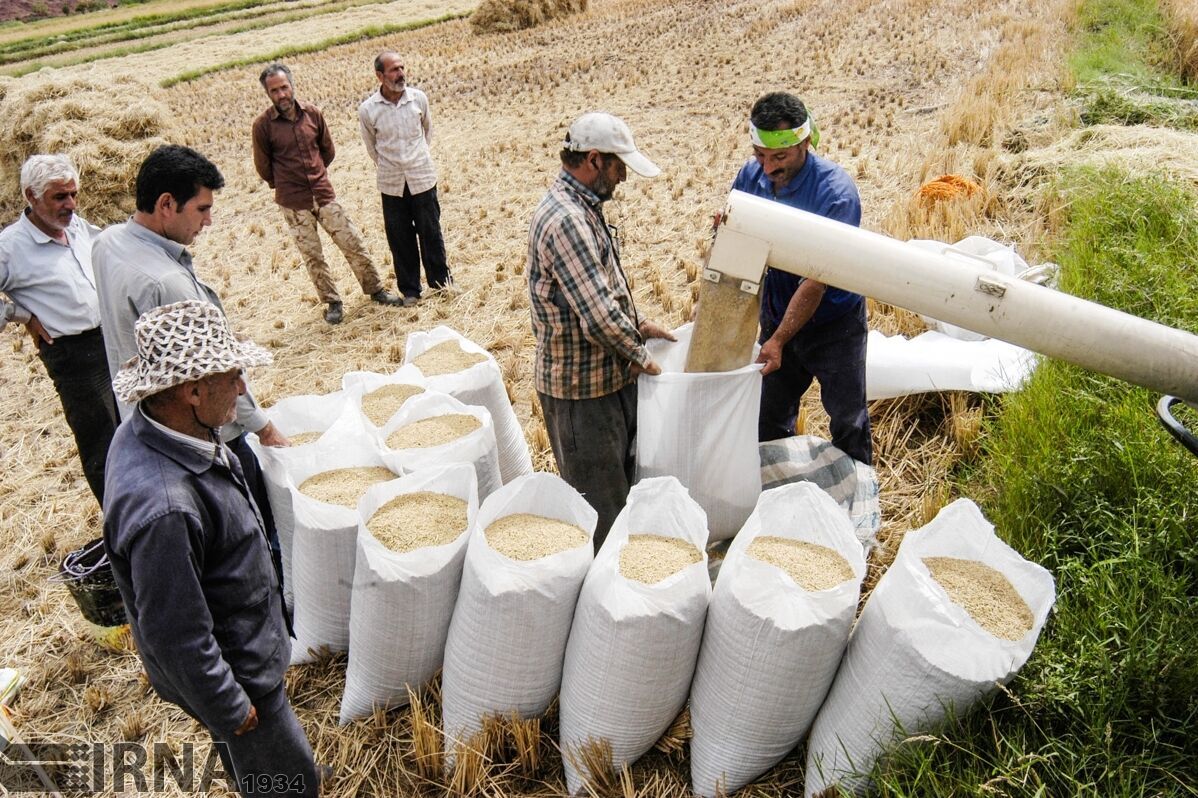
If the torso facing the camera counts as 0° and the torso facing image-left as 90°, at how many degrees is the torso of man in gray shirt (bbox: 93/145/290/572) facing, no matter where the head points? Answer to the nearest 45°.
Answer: approximately 270°

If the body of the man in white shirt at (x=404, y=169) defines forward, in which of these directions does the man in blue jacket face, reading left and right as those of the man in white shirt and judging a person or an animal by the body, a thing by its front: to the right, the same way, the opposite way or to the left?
to the left

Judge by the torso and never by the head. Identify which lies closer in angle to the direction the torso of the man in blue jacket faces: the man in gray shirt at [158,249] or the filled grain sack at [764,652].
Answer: the filled grain sack

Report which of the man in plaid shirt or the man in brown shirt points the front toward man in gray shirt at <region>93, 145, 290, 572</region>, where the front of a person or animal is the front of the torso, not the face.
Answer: the man in brown shirt

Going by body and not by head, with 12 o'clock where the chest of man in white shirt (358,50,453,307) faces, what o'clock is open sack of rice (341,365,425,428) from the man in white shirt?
The open sack of rice is roughly at 12 o'clock from the man in white shirt.

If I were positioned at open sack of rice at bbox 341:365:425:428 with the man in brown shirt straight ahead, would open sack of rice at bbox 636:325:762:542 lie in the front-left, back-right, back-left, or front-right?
back-right

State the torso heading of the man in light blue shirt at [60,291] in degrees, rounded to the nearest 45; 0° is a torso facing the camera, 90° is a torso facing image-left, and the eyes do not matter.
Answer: approximately 315°

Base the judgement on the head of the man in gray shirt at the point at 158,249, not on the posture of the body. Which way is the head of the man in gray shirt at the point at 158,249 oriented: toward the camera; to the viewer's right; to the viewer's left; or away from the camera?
to the viewer's right

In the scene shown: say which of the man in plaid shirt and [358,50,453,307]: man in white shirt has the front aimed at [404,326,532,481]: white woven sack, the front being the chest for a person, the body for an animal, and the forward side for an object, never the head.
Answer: the man in white shirt

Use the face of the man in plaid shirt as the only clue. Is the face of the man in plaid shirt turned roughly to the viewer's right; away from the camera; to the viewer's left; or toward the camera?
to the viewer's right

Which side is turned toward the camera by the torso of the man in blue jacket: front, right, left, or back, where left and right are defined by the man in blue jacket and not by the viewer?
right

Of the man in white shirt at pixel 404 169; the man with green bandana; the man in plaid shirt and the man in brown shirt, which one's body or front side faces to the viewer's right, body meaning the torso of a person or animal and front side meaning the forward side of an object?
the man in plaid shirt

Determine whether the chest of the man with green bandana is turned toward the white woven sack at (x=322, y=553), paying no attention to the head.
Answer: yes

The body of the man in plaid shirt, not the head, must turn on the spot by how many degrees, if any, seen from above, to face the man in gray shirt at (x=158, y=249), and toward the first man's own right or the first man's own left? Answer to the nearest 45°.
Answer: approximately 180°

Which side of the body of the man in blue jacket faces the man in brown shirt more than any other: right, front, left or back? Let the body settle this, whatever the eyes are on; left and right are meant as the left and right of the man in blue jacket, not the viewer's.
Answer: left

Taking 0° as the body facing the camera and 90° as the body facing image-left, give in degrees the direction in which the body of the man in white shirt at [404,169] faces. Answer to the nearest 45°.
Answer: approximately 0°

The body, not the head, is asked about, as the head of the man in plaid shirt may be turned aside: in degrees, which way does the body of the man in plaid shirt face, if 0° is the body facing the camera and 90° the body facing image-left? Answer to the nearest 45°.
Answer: approximately 270°
